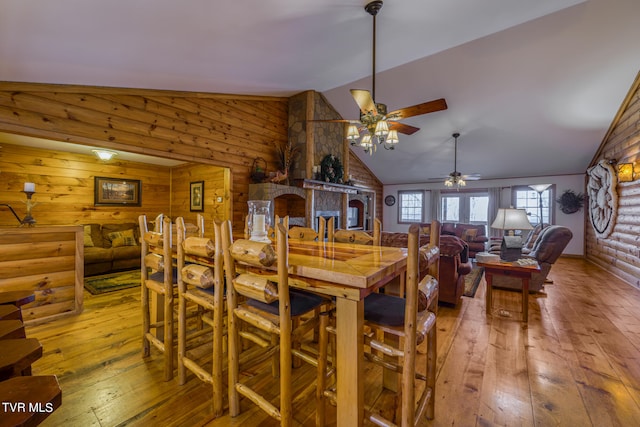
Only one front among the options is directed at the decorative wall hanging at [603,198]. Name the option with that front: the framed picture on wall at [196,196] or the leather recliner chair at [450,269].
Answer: the leather recliner chair

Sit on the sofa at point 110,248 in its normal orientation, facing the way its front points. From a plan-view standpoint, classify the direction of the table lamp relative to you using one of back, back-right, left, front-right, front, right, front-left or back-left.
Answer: front-left

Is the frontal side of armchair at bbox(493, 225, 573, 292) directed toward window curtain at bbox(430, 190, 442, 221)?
no

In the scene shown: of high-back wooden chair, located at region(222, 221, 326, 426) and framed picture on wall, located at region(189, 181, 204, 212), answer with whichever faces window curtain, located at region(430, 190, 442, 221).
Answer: the high-back wooden chair

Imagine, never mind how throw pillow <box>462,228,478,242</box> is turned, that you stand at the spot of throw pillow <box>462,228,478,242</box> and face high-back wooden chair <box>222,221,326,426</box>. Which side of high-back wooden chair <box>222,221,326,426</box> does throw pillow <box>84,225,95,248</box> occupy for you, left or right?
right

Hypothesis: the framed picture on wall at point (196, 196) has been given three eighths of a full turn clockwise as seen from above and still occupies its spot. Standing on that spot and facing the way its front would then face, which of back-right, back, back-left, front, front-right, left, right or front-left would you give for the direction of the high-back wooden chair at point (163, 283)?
back

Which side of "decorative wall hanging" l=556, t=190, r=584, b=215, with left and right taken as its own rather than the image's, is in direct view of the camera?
front

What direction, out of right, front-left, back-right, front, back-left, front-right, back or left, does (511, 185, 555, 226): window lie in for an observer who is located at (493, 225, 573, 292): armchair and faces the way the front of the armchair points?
right

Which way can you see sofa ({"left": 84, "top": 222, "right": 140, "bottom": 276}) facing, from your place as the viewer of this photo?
facing the viewer

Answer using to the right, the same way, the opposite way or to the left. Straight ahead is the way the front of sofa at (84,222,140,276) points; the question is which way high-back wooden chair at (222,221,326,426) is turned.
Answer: to the left

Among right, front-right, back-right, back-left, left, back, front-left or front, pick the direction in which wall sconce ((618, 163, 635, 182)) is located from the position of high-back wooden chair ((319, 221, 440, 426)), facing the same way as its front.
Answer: right

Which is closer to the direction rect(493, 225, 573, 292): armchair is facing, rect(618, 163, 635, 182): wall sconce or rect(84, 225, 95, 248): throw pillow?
the throw pillow

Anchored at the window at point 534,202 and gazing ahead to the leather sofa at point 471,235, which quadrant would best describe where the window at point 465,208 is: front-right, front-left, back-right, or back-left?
front-right

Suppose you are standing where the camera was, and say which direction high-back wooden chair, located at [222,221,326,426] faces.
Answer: facing away from the viewer and to the right of the viewer

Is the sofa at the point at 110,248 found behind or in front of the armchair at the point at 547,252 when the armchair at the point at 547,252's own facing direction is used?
in front
